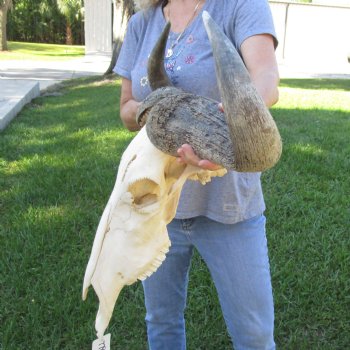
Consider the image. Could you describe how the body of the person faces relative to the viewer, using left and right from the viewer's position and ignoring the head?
facing the viewer and to the left of the viewer

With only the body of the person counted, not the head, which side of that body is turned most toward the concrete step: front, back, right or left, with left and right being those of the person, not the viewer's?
right

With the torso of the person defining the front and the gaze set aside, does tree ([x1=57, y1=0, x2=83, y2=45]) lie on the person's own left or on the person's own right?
on the person's own right
